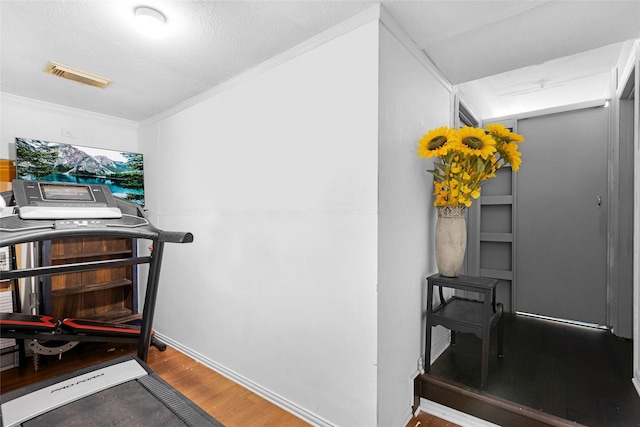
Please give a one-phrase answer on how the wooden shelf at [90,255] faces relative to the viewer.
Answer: facing the viewer

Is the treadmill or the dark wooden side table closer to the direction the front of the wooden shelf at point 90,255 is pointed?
the treadmill

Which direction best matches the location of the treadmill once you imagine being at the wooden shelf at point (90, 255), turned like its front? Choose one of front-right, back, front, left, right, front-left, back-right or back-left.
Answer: front

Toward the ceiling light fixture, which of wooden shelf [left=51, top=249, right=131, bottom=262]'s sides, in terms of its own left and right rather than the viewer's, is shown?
front

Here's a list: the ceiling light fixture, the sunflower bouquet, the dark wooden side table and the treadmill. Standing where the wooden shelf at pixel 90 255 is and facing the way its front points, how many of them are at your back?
0

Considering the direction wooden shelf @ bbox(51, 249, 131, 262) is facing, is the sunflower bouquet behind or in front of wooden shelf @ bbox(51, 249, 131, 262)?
in front

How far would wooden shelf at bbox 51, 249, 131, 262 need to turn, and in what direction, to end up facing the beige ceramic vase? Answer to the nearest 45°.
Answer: approximately 45° to its left
